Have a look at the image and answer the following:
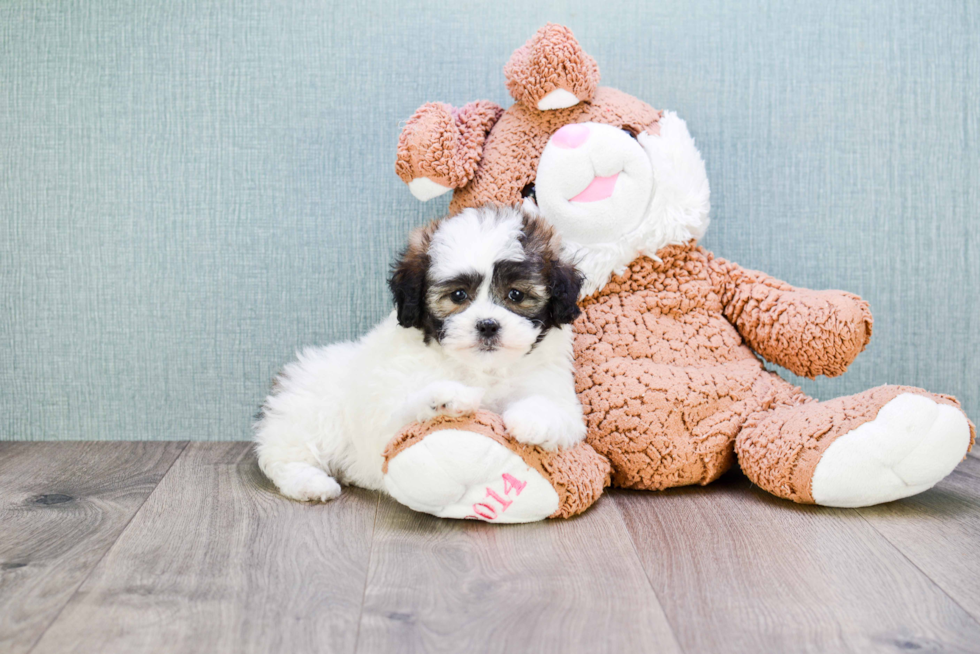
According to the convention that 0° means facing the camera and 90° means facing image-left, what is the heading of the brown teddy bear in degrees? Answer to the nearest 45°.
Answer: approximately 0°

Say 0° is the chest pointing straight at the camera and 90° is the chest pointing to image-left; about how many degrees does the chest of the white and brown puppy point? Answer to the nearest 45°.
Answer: approximately 315°
